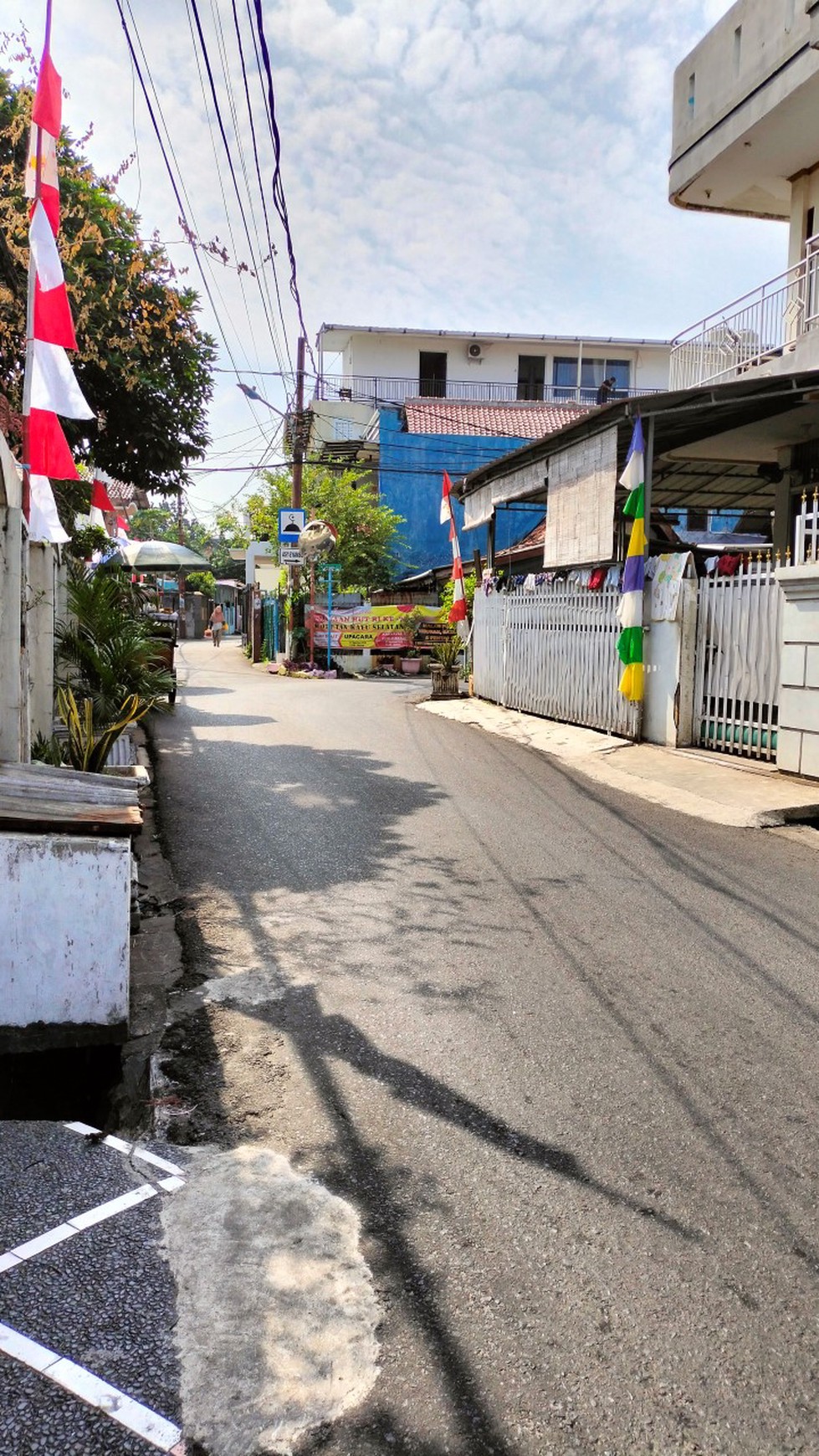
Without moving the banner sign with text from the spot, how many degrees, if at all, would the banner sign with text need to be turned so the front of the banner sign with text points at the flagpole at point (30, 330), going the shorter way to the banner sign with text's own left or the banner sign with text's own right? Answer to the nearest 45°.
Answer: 0° — it already faces it

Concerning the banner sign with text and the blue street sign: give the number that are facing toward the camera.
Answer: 2

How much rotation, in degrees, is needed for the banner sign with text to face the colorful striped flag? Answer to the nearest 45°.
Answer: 0° — it already faces it

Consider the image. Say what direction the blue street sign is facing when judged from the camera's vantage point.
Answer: facing the viewer

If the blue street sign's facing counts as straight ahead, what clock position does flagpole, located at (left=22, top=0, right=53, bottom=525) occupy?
The flagpole is roughly at 12 o'clock from the blue street sign.

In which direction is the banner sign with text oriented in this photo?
toward the camera

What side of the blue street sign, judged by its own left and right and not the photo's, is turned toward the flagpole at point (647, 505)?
front

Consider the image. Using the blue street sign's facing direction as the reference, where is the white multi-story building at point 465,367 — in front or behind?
behind

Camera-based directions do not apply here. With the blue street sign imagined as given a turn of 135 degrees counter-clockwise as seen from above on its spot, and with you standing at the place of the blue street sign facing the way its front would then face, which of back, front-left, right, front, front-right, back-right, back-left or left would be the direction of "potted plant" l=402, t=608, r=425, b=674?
front

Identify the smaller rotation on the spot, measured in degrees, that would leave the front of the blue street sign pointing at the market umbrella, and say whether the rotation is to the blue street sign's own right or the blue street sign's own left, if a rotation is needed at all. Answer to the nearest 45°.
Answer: approximately 90° to the blue street sign's own right

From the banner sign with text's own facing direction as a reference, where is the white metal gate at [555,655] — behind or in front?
in front

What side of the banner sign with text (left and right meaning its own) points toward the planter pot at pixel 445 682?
front

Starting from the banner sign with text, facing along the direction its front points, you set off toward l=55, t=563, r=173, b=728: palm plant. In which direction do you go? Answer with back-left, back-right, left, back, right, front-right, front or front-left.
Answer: front

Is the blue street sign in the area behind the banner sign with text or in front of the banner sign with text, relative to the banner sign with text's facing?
in front
